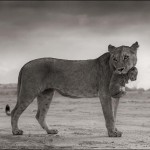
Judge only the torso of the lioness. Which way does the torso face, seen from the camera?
to the viewer's right
